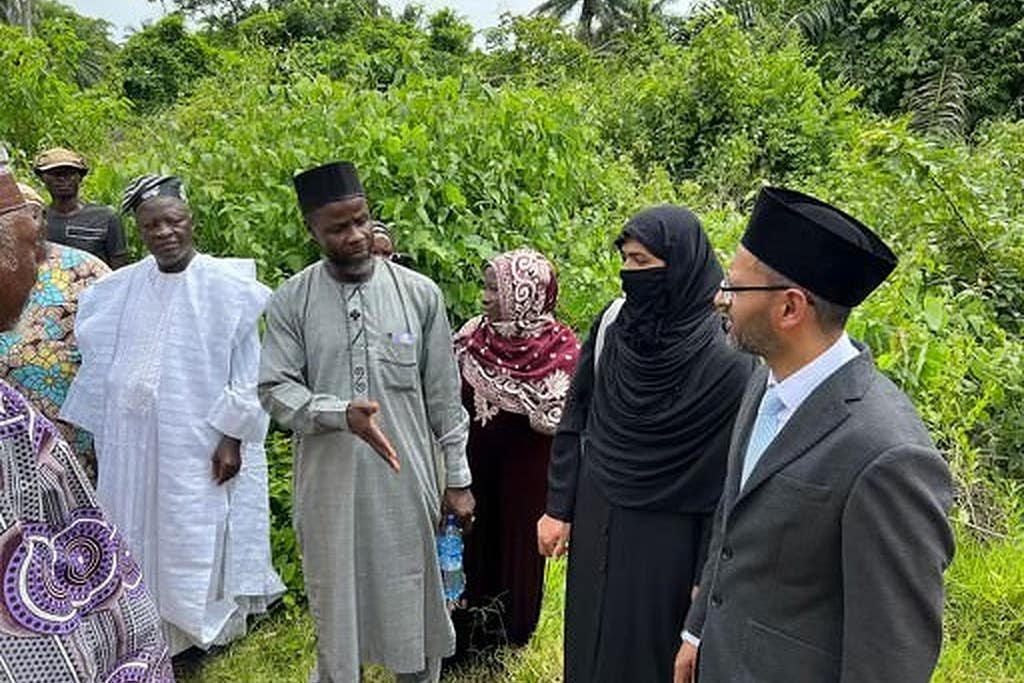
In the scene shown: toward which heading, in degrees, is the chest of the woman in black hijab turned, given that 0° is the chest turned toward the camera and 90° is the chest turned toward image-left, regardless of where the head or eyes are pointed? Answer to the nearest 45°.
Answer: approximately 45°

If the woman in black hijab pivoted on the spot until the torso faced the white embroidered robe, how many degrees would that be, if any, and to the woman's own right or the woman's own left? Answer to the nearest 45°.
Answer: approximately 45° to the woman's own right

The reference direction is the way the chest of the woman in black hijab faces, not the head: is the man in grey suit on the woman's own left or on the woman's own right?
on the woman's own left

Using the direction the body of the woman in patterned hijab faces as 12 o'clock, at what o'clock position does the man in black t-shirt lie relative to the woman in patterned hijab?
The man in black t-shirt is roughly at 3 o'clock from the woman in patterned hijab.

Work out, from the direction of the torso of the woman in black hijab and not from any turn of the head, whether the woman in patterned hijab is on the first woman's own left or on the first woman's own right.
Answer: on the first woman's own right

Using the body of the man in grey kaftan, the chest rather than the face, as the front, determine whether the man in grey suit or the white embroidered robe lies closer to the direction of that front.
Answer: the man in grey suit

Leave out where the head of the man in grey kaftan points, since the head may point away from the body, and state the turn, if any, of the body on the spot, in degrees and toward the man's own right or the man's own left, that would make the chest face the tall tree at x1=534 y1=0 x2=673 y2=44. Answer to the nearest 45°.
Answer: approximately 180°

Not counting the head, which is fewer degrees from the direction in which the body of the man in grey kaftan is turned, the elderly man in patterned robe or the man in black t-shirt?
the elderly man in patterned robe

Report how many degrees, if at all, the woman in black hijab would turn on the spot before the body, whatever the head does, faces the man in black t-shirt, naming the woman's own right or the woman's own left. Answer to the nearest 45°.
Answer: approximately 90° to the woman's own right

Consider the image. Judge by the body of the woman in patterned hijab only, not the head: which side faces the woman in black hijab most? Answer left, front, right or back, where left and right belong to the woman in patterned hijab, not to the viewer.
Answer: left

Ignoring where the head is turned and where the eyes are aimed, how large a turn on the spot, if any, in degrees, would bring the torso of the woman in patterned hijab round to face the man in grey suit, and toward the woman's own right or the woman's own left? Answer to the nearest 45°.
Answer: approximately 45° to the woman's own left

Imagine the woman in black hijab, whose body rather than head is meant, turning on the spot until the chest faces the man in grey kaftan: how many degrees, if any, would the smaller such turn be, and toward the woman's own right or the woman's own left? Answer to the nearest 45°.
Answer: approximately 45° to the woman's own right
